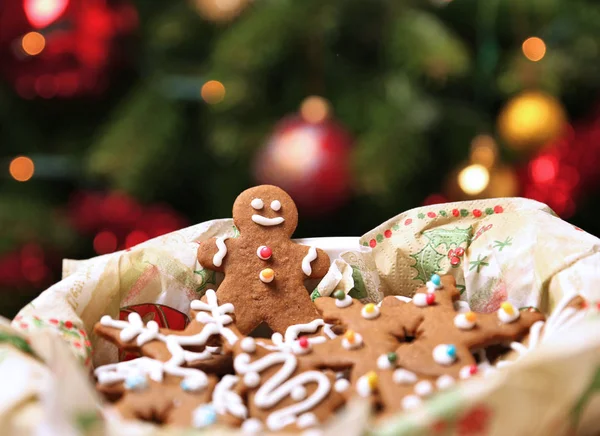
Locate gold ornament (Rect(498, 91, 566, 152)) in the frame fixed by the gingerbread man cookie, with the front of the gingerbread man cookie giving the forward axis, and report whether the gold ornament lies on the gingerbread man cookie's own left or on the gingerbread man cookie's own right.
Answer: on the gingerbread man cookie's own left

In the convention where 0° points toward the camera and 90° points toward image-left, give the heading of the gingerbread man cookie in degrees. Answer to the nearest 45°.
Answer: approximately 0°
